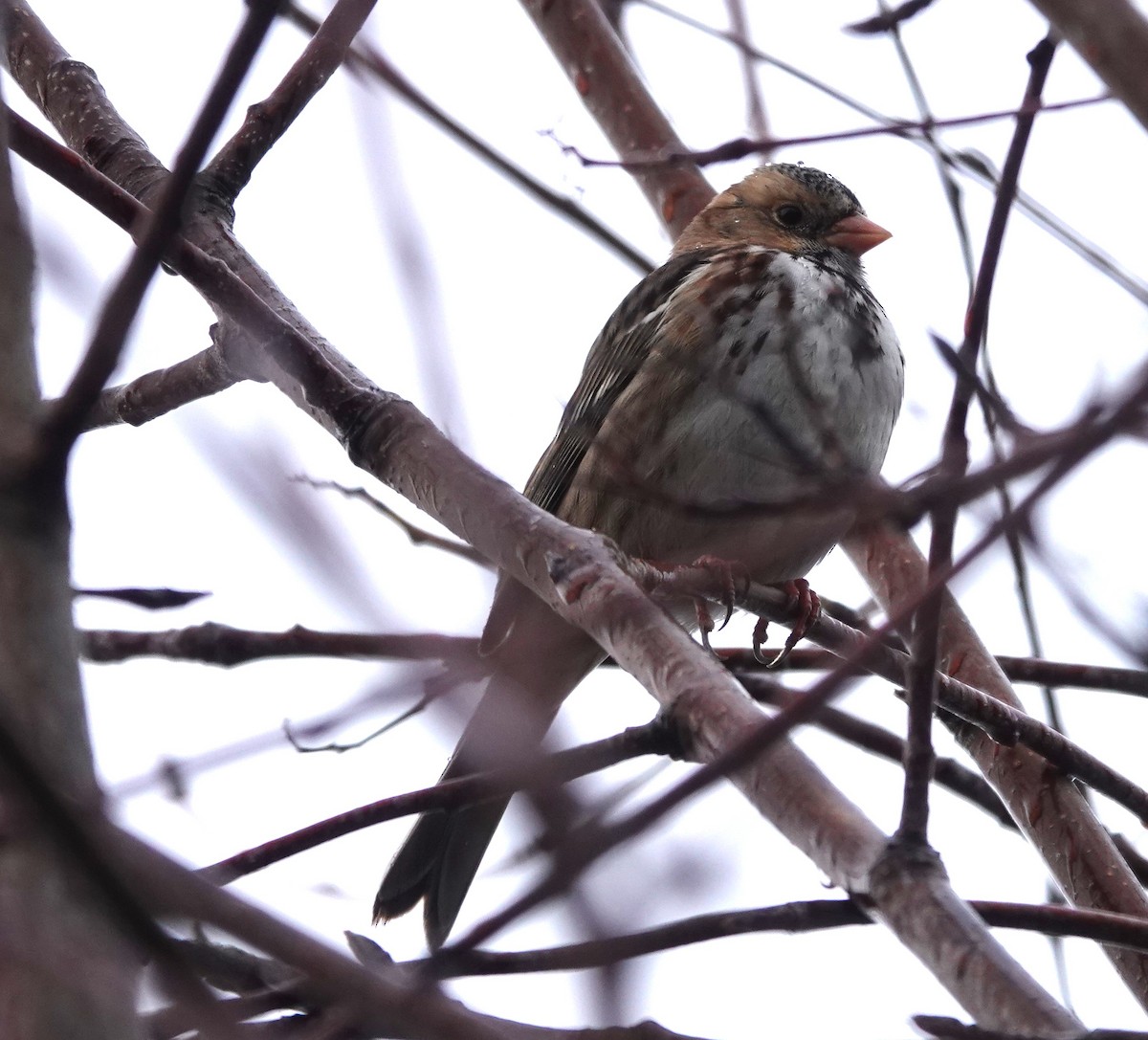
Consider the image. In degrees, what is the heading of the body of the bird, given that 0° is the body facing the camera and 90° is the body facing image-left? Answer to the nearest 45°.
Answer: approximately 315°
